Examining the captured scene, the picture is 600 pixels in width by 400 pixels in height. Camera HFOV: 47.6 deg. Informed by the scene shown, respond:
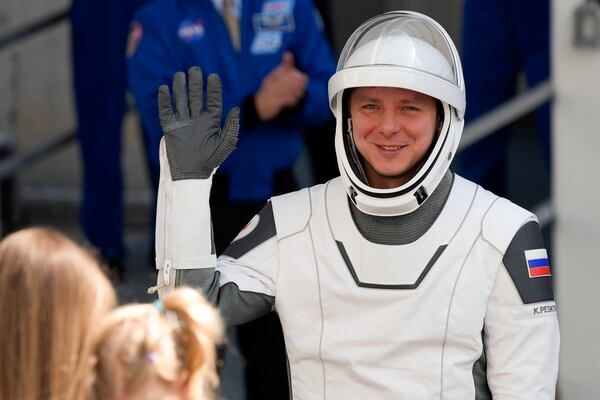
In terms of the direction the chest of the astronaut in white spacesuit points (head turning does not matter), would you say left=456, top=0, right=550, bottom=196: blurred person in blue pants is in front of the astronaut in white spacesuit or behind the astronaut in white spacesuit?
behind

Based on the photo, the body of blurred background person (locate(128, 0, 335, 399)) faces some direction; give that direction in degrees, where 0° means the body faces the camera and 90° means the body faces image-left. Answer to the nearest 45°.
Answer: approximately 0°

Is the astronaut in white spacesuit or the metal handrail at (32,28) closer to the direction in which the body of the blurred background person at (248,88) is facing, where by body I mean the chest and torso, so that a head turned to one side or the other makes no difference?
the astronaut in white spacesuit

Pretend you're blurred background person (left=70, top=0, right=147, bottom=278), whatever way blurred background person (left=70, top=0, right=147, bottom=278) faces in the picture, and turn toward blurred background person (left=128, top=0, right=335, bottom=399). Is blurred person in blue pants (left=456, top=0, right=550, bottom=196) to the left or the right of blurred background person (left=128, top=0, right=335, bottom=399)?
left

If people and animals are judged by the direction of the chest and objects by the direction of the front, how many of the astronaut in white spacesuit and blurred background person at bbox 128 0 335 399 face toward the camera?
2

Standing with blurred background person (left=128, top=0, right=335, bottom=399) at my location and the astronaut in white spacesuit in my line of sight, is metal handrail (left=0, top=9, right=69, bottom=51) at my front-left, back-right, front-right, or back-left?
back-right
